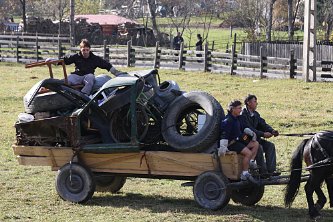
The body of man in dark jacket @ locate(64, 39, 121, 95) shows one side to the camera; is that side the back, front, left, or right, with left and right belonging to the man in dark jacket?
front

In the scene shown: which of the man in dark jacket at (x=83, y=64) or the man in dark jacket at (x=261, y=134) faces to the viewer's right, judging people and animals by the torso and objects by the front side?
the man in dark jacket at (x=261, y=134)

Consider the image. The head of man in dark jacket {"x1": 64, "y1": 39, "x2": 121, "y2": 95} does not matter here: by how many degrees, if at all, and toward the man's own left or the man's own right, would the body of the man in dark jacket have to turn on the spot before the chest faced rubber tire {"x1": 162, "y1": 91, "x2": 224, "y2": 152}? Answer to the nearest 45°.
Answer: approximately 45° to the man's own left

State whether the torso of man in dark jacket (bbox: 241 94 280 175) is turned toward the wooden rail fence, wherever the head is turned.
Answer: no

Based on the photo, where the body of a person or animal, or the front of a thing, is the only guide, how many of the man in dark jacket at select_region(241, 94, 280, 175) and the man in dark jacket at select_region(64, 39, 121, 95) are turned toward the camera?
1

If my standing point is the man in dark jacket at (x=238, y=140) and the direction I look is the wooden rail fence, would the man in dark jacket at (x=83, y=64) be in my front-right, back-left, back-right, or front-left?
front-left

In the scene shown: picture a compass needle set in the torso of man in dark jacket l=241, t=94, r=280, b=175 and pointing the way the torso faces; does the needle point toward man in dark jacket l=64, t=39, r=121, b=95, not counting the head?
no

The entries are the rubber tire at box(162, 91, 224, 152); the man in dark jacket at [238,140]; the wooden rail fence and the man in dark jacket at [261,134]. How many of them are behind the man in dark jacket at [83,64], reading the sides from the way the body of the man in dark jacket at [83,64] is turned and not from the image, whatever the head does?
1

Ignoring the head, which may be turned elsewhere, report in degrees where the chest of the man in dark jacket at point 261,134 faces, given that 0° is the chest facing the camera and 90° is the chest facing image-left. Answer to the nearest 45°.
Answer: approximately 270°

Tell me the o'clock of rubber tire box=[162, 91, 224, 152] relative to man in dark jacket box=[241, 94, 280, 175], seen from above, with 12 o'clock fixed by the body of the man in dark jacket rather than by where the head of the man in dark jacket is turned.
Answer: The rubber tire is roughly at 6 o'clock from the man in dark jacket.

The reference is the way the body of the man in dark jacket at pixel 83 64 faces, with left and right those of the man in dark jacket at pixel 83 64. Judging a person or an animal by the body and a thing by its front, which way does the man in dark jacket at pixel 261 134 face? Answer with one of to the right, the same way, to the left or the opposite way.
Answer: to the left
